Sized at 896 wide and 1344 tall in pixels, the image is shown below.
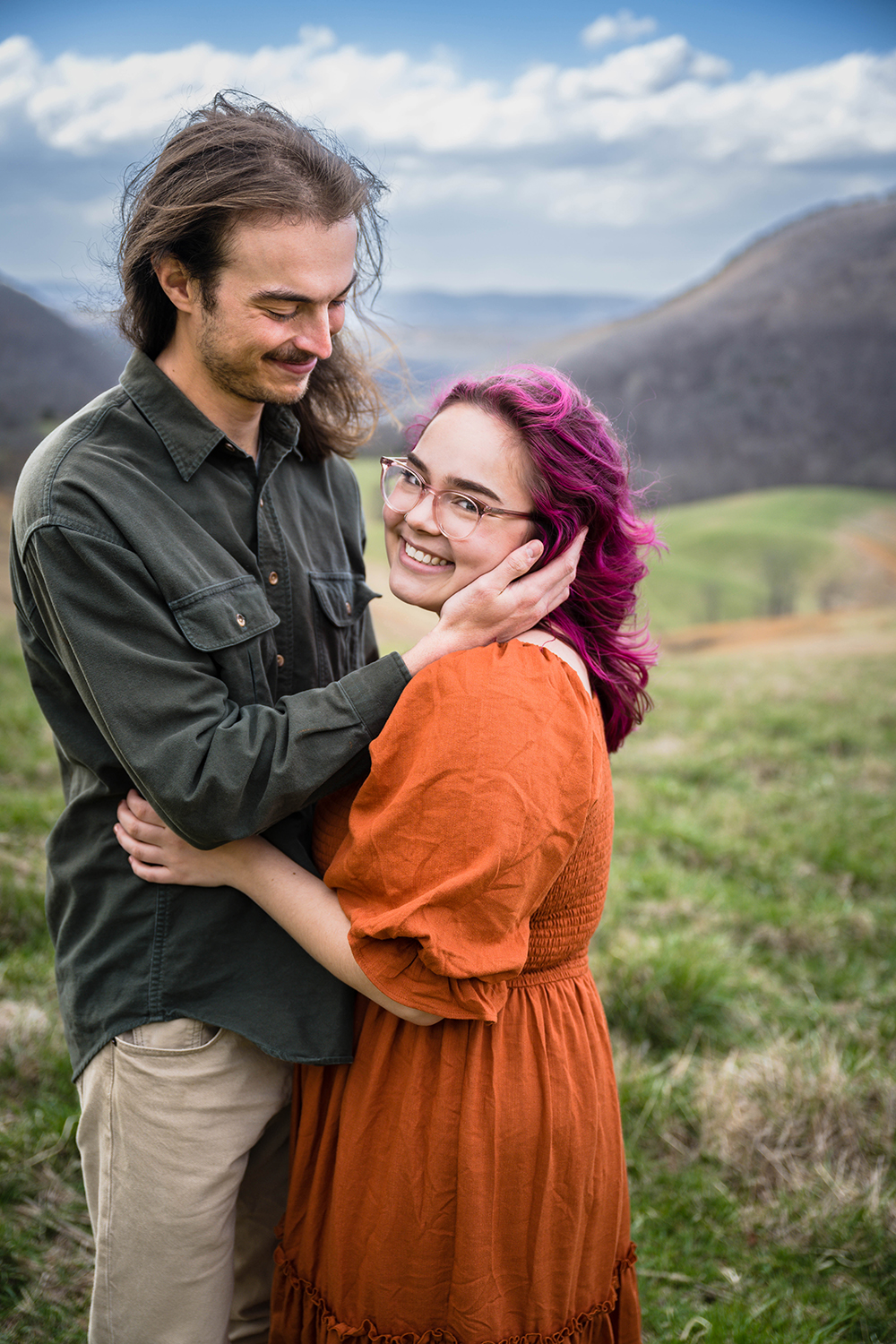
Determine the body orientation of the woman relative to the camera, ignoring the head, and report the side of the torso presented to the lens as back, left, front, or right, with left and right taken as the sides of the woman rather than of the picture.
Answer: left

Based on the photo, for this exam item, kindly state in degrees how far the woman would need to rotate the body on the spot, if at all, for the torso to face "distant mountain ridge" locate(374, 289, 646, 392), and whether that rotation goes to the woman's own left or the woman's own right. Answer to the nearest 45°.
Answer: approximately 90° to the woman's own right

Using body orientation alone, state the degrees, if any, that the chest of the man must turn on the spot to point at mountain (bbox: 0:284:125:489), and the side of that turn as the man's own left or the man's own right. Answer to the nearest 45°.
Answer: approximately 135° to the man's own left

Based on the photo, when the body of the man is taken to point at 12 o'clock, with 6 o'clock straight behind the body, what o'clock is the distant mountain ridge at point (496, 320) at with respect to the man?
The distant mountain ridge is roughly at 8 o'clock from the man.

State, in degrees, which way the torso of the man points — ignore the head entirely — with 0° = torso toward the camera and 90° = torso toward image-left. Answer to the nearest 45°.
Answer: approximately 315°

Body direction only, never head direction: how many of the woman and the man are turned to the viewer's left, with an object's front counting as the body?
1

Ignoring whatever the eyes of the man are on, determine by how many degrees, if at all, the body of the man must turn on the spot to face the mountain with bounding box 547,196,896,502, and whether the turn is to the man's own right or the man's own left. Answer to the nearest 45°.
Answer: approximately 90° to the man's own left

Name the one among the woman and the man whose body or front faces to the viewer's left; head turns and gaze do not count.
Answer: the woman
